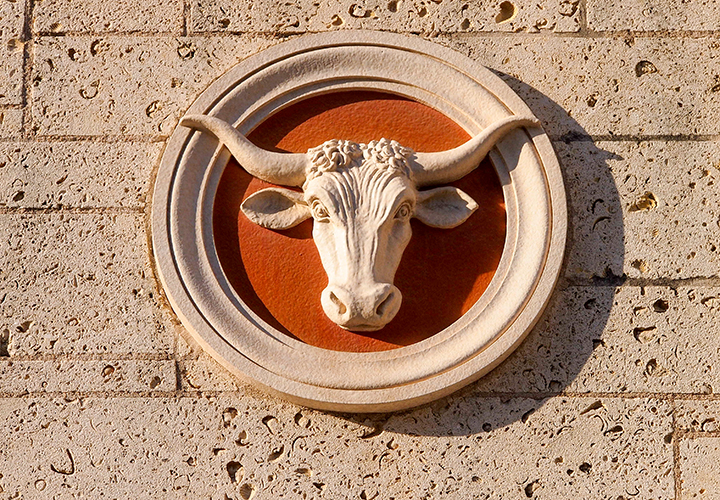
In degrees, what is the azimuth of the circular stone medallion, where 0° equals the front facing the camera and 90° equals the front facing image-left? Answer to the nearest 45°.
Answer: approximately 0°

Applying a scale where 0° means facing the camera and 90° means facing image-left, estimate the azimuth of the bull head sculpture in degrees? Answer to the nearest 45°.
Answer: approximately 0°
